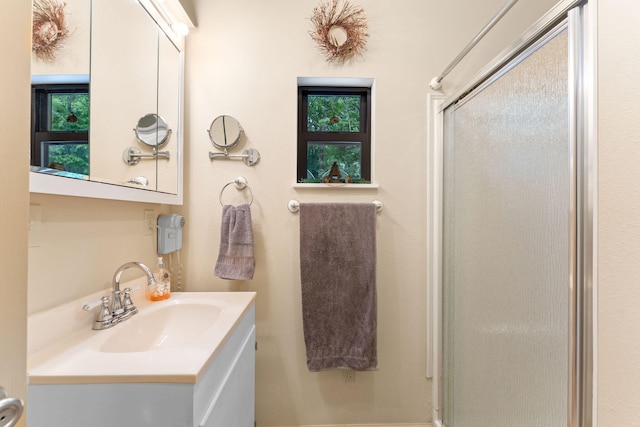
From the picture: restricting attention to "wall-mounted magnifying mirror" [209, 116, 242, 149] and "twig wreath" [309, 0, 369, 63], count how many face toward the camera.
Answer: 2

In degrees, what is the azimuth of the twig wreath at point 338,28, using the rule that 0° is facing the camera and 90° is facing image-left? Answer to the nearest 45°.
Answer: approximately 0°
